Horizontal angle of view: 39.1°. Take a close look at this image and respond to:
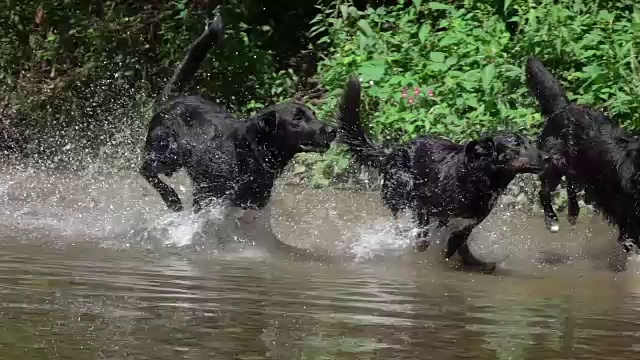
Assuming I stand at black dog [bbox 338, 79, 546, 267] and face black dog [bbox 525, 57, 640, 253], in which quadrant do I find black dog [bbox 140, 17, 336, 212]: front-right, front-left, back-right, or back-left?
back-left

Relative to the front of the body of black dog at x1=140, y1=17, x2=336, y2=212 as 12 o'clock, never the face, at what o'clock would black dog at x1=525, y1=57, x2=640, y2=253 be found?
black dog at x1=525, y1=57, x2=640, y2=253 is roughly at 12 o'clock from black dog at x1=140, y1=17, x2=336, y2=212.

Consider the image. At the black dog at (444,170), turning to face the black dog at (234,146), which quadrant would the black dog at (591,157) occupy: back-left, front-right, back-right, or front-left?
back-right

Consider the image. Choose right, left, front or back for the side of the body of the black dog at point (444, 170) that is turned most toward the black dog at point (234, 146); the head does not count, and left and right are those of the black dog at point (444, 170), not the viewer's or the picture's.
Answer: back

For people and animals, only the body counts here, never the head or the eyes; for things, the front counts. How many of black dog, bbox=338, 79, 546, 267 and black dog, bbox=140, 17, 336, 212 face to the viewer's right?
2

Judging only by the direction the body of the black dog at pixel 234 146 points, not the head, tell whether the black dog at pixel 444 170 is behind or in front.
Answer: in front

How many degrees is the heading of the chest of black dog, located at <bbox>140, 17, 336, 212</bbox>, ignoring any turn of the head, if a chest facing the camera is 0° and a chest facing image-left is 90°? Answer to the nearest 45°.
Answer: approximately 270°

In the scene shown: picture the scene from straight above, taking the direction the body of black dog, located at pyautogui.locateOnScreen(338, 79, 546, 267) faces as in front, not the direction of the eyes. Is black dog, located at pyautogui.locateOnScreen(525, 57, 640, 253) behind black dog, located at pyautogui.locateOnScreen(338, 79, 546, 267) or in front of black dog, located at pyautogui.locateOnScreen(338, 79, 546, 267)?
in front

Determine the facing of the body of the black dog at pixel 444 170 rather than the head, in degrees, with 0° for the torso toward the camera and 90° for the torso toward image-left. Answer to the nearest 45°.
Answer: approximately 270°
